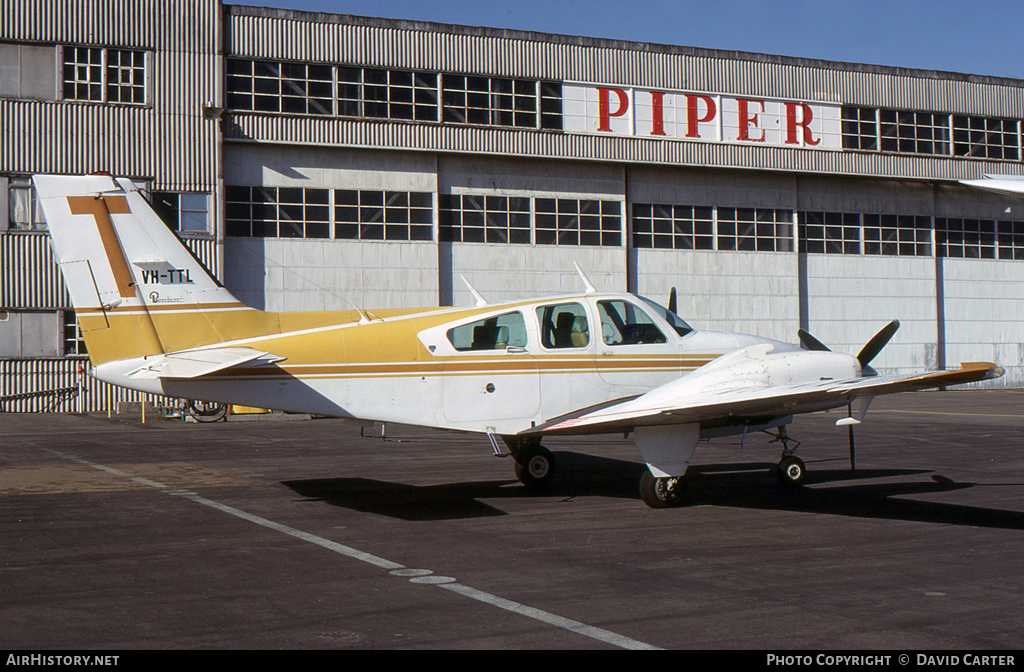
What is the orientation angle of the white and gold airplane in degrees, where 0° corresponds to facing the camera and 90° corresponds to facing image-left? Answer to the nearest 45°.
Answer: approximately 225°

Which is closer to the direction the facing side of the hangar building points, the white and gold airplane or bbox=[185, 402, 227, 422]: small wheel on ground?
the white and gold airplane

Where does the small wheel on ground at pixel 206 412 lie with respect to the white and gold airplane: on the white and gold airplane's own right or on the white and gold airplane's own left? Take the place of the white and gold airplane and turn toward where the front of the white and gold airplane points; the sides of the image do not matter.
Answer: on the white and gold airplane's own left

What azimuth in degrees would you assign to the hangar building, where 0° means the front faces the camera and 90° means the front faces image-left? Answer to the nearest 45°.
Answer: approximately 315°

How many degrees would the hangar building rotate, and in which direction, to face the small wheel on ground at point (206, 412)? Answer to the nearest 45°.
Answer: approximately 90° to its right

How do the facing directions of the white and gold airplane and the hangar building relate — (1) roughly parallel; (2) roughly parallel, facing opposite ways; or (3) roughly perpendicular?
roughly perpendicular
